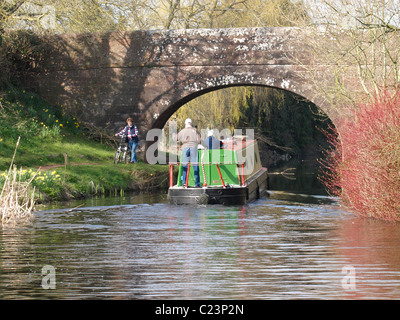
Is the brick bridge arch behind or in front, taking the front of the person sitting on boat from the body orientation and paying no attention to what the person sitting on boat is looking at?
in front

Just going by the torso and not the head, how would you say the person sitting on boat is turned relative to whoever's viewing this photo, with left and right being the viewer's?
facing away from the viewer

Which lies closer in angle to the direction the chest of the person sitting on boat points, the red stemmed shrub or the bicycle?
the bicycle

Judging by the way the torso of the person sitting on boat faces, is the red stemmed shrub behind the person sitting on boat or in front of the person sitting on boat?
behind

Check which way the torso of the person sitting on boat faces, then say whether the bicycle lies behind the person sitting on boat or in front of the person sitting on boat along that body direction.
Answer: in front
